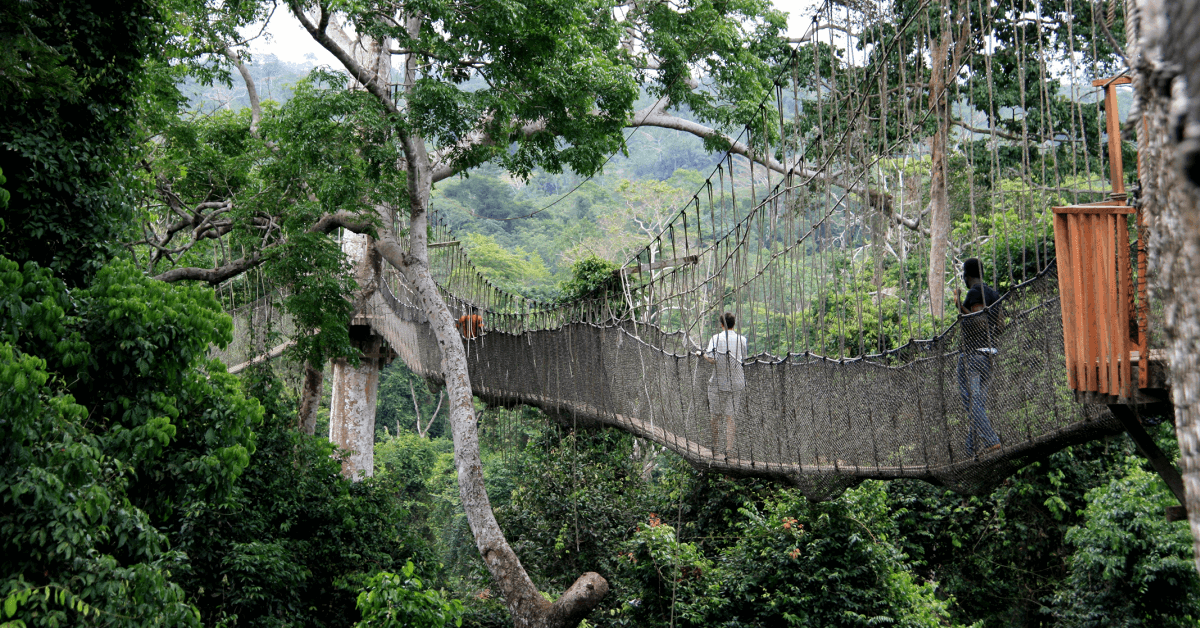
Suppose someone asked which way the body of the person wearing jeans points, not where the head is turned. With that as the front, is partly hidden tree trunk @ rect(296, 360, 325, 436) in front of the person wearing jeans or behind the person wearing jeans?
in front

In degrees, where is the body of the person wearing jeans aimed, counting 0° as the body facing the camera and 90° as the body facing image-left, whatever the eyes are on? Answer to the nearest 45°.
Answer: approximately 90°

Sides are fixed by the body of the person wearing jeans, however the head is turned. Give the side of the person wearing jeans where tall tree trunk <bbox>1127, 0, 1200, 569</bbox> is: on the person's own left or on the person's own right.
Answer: on the person's own left

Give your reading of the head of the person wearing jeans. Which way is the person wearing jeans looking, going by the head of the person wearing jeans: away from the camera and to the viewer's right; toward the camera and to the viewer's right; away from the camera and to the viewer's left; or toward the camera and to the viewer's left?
away from the camera and to the viewer's left

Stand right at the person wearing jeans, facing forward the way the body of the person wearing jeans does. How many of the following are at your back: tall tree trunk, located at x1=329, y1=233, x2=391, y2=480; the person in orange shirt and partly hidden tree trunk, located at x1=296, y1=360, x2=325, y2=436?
0

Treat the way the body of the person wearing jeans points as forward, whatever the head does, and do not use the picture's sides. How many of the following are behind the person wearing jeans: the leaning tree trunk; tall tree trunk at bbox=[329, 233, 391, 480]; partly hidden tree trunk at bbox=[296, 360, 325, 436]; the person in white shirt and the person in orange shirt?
0

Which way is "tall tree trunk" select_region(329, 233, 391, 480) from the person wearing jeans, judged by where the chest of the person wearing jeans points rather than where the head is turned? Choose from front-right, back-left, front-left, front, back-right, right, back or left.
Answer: front-right

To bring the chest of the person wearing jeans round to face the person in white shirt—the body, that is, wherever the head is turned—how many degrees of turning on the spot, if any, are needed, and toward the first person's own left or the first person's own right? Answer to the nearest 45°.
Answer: approximately 45° to the first person's own right

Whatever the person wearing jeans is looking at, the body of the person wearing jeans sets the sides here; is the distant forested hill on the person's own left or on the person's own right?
on the person's own right
